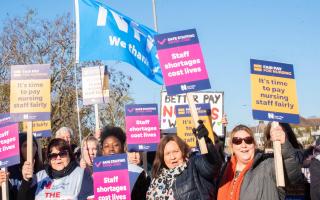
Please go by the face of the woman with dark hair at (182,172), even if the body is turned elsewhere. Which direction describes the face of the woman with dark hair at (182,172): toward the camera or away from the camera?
toward the camera

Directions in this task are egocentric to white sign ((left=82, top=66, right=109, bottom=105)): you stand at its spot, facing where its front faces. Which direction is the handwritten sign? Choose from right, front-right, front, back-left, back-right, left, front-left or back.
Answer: back-left

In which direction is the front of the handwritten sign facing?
toward the camera

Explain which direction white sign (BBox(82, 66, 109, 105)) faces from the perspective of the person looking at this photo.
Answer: facing the viewer

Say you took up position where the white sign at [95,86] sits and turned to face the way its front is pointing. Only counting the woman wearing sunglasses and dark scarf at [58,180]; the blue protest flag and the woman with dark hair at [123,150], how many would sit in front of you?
2

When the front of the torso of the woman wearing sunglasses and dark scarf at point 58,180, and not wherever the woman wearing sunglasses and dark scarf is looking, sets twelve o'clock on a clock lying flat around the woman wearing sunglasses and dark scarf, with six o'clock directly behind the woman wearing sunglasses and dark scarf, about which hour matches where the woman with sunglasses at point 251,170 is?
The woman with sunglasses is roughly at 10 o'clock from the woman wearing sunglasses and dark scarf.

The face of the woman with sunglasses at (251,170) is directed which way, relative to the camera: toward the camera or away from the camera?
toward the camera

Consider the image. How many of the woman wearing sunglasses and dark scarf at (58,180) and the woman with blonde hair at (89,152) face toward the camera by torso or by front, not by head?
2

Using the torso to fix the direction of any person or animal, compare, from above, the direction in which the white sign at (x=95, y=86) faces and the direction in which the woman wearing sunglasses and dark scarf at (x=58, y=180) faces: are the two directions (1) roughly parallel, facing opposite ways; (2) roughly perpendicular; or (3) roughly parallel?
roughly parallel

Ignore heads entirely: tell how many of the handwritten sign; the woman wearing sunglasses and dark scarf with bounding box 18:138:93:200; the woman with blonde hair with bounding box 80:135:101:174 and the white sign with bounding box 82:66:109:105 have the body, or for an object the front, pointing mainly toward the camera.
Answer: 4

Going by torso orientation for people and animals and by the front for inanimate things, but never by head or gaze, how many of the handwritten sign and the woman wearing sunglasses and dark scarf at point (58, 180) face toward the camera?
2

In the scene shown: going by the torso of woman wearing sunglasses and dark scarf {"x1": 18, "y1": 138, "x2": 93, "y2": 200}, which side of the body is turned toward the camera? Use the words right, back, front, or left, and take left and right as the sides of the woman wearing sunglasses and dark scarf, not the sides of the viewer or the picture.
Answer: front

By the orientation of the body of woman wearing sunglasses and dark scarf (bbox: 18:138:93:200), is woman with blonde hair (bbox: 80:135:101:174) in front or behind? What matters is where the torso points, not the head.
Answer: behind

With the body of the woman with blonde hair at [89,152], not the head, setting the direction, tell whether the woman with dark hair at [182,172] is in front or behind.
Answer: in front

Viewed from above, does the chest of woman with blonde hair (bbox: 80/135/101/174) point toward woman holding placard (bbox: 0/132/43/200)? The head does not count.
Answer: no
